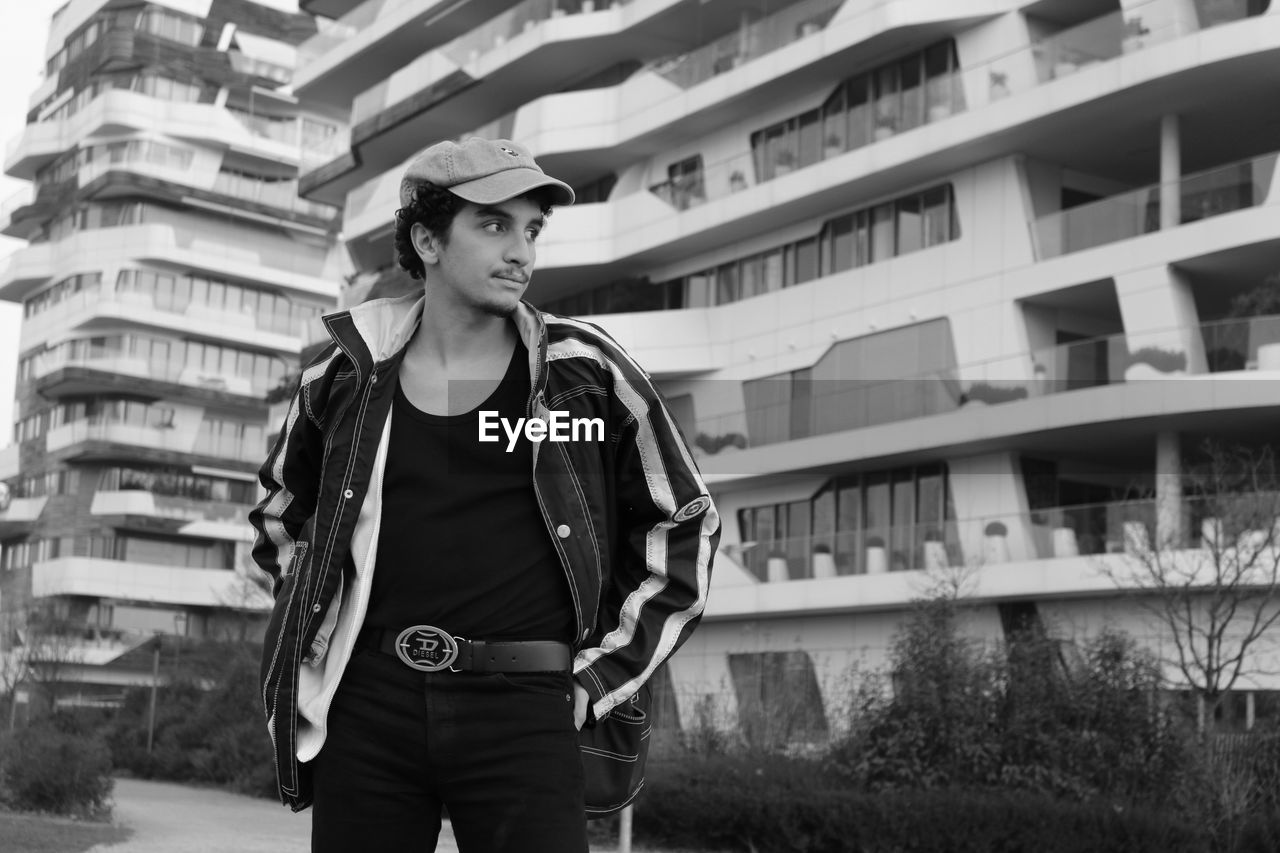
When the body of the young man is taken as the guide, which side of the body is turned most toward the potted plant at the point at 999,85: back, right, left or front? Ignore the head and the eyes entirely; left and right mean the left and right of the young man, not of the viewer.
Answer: back

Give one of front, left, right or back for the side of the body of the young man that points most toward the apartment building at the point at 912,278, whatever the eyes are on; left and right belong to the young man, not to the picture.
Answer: back

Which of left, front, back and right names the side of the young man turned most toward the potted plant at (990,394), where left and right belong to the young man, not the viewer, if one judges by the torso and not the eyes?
back

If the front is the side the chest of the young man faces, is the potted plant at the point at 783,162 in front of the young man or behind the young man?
behind

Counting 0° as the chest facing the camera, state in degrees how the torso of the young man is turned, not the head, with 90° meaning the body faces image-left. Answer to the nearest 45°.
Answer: approximately 0°

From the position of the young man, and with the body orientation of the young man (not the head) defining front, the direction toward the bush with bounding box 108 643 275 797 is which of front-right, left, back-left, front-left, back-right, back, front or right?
back

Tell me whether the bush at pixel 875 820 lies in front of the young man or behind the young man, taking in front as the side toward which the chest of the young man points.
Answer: behind

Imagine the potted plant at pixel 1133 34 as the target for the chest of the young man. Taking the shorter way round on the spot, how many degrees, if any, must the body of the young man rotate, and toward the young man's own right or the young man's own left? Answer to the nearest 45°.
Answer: approximately 135° to the young man's own left
